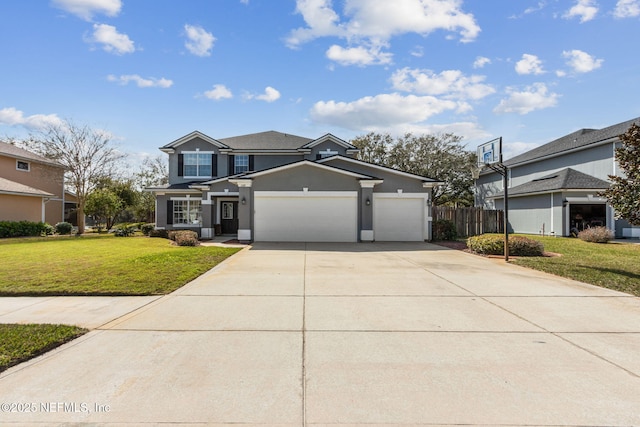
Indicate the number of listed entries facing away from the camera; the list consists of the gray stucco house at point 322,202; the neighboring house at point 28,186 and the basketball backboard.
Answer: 0

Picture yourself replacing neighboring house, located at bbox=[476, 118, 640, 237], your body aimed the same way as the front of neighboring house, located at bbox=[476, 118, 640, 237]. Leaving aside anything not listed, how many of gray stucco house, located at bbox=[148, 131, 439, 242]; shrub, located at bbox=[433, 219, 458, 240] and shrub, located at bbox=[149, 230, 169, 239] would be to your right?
3

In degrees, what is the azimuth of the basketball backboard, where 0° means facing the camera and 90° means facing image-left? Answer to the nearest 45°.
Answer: approximately 45°

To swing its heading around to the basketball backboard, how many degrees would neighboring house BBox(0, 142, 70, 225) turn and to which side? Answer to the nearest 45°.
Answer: approximately 90° to its left

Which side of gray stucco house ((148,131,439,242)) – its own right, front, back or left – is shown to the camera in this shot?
front

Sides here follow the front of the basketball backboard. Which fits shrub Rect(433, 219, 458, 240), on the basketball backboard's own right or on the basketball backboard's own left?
on the basketball backboard's own right

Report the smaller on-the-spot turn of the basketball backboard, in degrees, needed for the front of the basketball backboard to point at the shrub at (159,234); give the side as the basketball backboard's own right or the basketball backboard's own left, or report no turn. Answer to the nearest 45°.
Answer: approximately 45° to the basketball backboard's own right

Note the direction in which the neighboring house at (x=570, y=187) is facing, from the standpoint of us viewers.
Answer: facing the viewer and to the right of the viewer

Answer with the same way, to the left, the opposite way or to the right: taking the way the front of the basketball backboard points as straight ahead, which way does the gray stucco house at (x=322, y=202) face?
to the left

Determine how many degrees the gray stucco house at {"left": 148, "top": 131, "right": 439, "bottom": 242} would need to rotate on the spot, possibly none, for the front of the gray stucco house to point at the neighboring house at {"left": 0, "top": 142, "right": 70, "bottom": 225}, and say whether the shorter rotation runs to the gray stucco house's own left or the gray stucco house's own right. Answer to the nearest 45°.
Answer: approximately 135° to the gray stucco house's own right

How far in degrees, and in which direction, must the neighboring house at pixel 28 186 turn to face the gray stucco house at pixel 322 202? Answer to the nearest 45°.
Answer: approximately 90° to its left

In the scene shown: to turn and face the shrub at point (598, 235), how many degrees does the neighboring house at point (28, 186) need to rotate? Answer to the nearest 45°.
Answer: approximately 90° to its left

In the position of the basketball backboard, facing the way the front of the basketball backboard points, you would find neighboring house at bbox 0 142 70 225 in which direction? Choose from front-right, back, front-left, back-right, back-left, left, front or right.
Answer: front-right

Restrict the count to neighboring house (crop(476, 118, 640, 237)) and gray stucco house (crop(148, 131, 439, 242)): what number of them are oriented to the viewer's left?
0
